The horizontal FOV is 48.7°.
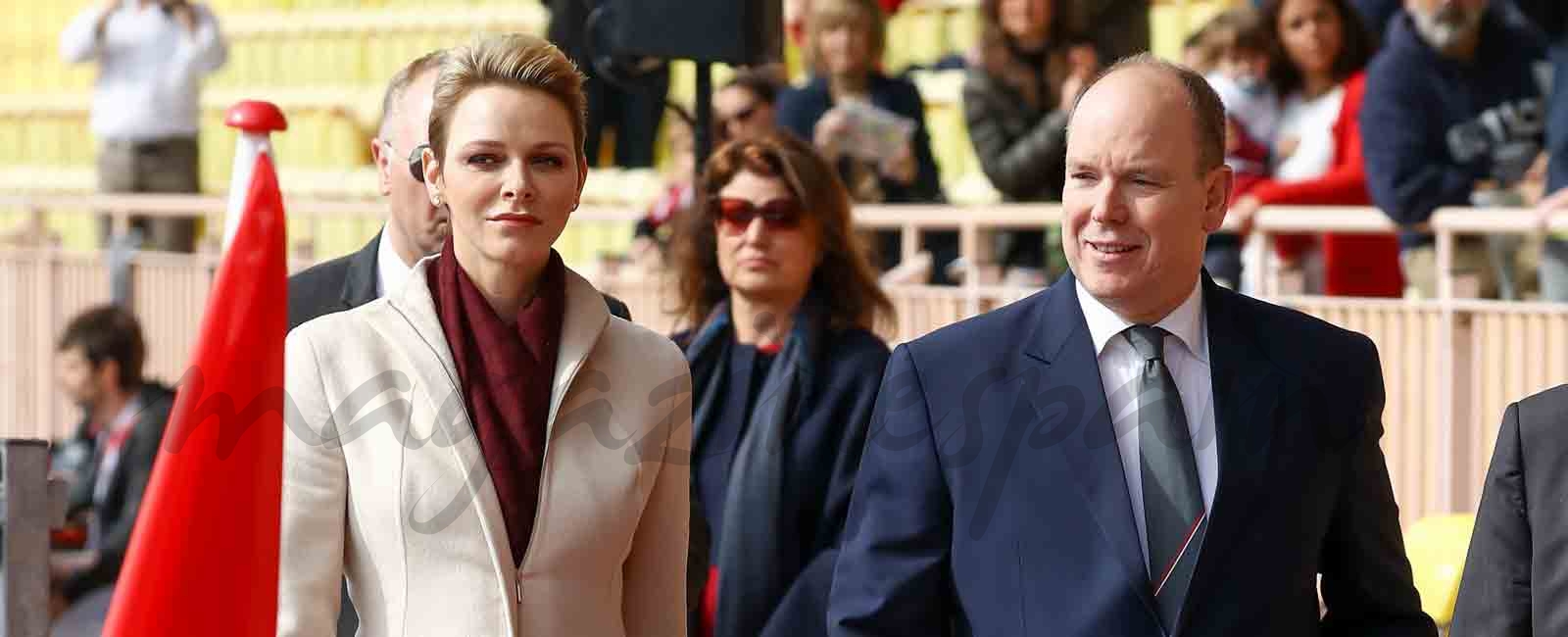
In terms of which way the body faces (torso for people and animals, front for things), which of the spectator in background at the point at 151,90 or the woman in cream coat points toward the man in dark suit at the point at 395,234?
the spectator in background

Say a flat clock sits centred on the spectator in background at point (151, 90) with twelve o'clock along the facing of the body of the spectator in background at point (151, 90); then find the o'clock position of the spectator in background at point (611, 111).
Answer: the spectator in background at point (611, 111) is roughly at 10 o'clock from the spectator in background at point (151, 90).

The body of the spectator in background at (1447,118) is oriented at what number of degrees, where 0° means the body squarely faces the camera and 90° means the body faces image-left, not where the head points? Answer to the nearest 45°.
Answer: approximately 0°

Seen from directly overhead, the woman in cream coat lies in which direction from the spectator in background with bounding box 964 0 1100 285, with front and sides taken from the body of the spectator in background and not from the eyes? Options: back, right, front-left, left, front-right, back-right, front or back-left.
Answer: front-right

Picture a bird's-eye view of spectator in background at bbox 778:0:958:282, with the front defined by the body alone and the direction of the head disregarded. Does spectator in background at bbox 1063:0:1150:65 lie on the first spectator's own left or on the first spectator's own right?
on the first spectator's own left

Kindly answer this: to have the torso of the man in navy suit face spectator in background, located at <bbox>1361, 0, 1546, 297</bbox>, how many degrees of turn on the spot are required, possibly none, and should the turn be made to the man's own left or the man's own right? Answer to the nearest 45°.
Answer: approximately 180°
